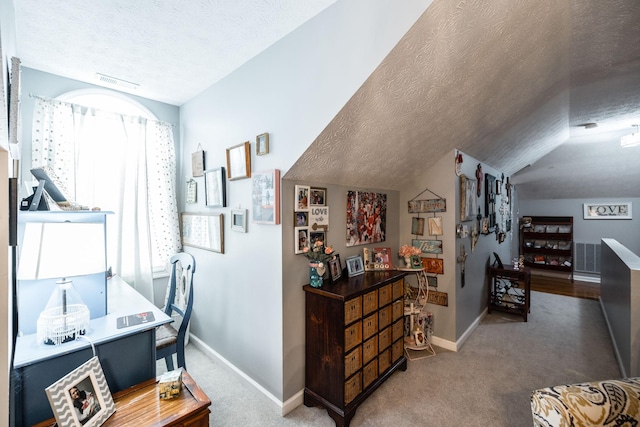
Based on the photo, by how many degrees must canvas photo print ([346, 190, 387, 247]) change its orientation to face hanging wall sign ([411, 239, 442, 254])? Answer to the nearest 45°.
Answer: approximately 90° to its left

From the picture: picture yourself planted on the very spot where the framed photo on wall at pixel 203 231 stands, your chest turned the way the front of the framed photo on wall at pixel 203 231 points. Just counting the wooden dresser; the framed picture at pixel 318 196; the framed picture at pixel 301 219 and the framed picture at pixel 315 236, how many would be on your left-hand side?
4

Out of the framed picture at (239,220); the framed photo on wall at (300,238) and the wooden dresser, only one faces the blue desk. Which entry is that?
the framed picture

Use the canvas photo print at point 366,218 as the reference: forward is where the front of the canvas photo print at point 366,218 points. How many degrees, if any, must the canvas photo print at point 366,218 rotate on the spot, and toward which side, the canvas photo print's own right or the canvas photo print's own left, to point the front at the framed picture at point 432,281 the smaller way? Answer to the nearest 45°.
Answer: approximately 90° to the canvas photo print's own left

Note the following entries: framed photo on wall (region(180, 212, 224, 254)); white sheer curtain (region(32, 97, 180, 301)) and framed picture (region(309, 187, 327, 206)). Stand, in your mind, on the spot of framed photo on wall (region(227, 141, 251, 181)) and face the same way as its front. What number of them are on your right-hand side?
2

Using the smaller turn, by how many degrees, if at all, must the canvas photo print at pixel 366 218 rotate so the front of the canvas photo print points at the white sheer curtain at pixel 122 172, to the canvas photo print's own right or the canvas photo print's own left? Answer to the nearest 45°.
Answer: approximately 135° to the canvas photo print's own right

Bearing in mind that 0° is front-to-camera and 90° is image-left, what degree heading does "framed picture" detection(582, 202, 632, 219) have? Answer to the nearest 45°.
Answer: approximately 0°

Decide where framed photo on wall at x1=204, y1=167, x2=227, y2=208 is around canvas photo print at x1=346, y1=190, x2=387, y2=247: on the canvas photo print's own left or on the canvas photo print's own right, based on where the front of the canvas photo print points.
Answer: on the canvas photo print's own right

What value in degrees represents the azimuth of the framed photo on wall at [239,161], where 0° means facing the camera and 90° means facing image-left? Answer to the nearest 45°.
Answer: approximately 45°

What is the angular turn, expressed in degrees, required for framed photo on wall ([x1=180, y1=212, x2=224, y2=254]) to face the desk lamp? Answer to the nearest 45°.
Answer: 0° — it already faces it

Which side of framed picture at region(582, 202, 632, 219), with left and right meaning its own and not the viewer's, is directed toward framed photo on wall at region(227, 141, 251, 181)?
front
